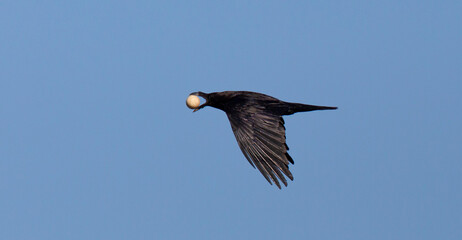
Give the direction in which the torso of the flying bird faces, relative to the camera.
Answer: to the viewer's left
